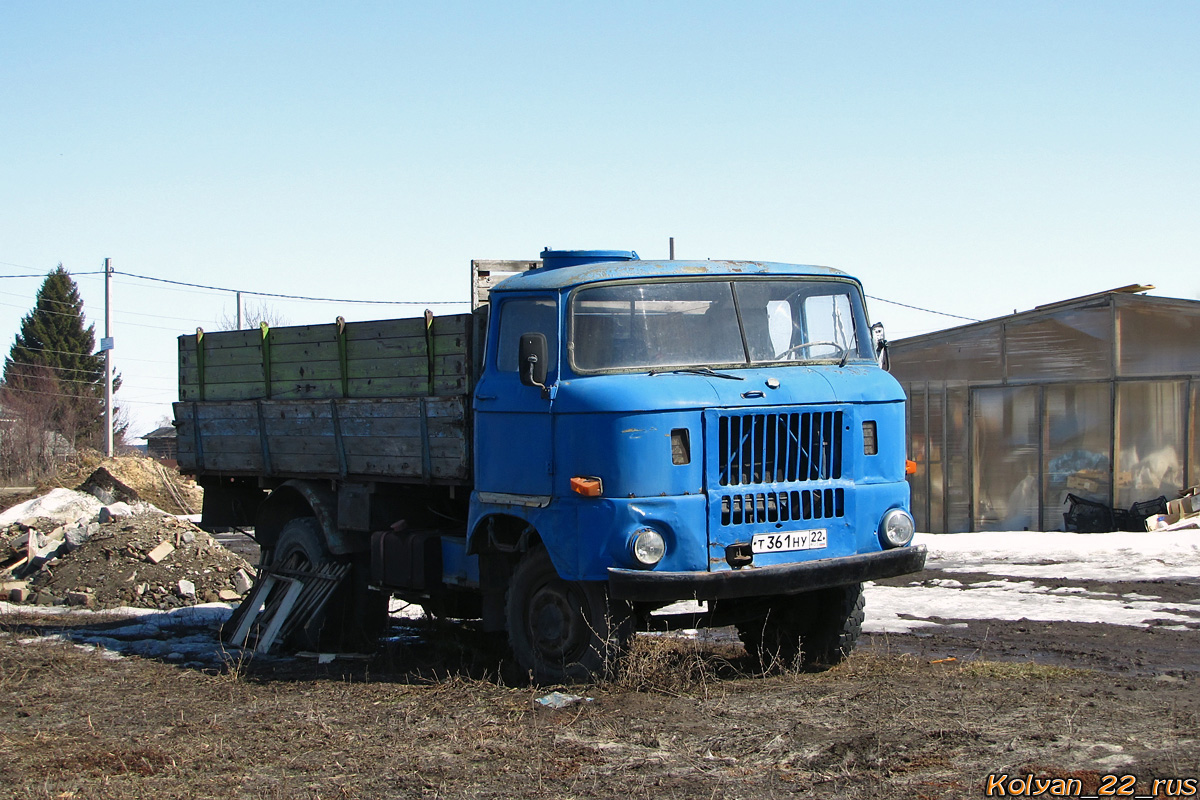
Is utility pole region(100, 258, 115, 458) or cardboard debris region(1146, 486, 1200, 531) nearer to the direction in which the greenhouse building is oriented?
the cardboard debris

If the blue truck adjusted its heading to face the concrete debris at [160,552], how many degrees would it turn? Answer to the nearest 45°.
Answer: approximately 180°

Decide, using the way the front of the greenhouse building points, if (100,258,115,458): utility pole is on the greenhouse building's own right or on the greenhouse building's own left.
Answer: on the greenhouse building's own right

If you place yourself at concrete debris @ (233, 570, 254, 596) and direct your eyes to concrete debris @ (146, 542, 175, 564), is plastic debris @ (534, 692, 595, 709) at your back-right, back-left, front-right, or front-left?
back-left

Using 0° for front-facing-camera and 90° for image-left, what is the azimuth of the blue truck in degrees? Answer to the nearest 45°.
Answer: approximately 315°

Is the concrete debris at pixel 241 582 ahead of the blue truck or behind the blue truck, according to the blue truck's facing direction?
behind

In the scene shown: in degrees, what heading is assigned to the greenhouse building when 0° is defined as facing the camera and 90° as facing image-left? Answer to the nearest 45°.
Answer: approximately 0°
